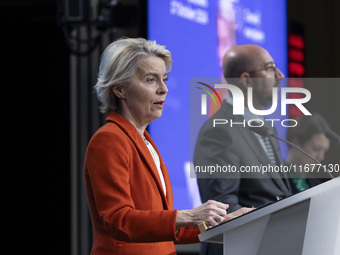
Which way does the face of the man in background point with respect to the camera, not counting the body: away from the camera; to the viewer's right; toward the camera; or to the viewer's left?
to the viewer's right

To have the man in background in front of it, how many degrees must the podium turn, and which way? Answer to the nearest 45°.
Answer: approximately 90° to its left

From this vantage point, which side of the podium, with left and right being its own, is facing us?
right
